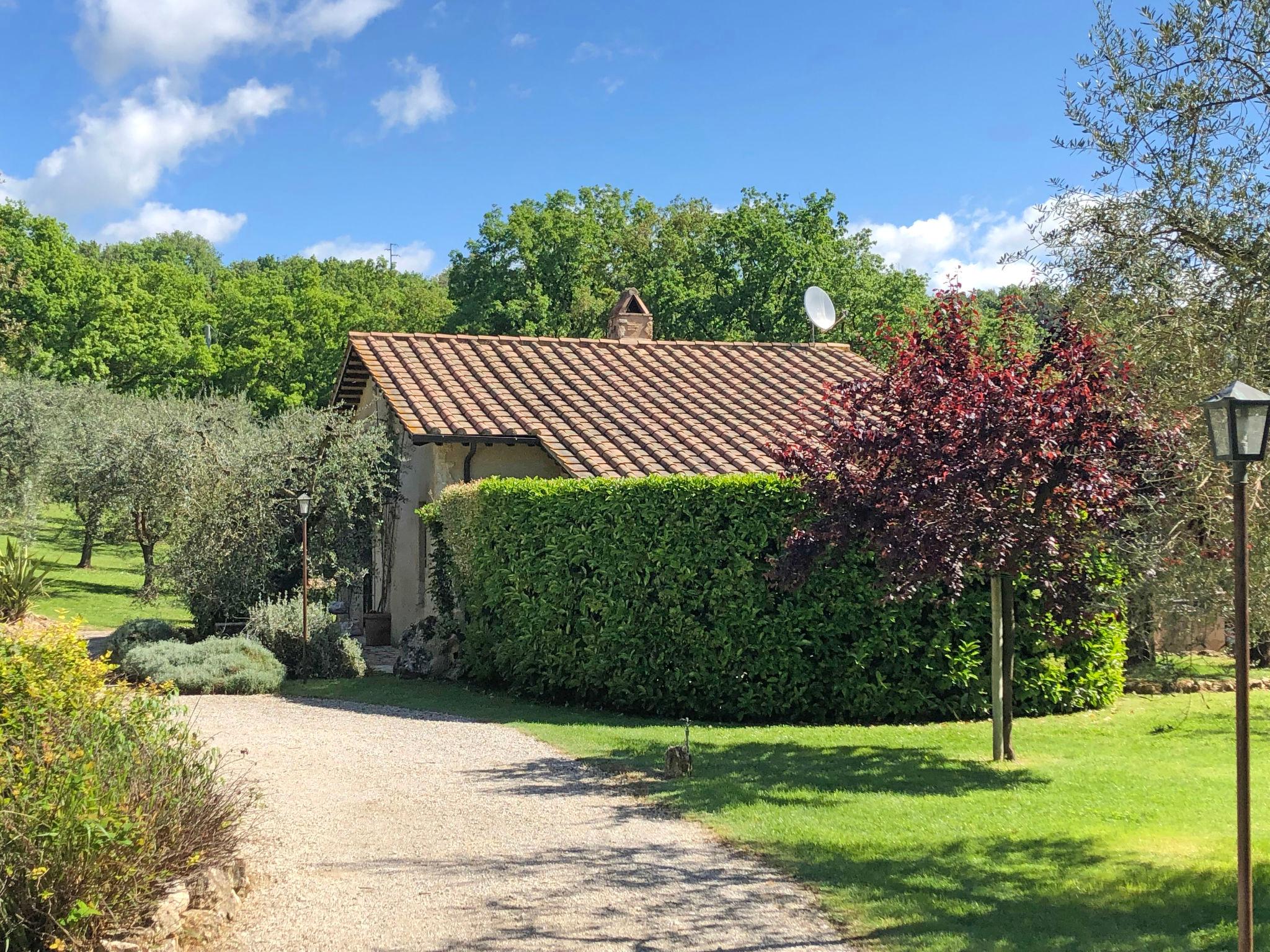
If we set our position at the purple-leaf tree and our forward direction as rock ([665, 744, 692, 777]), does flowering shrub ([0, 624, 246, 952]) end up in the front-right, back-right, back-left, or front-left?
front-left

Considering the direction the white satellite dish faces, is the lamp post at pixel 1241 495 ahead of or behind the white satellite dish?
ahead

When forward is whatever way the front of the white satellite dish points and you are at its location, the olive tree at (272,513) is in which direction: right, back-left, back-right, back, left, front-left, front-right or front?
right

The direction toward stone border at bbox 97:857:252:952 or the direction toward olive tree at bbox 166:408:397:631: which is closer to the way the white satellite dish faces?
the stone border

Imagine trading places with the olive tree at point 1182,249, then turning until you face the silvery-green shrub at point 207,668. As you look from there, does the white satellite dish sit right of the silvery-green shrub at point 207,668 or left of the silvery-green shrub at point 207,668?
right

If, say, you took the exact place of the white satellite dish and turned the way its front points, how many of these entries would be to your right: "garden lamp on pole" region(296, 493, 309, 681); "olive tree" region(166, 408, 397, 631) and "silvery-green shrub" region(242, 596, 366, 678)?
3

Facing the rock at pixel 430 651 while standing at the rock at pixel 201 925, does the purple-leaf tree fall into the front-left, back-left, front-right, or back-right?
front-right

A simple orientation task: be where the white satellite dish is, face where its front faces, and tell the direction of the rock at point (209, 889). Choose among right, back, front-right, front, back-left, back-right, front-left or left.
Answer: front-right

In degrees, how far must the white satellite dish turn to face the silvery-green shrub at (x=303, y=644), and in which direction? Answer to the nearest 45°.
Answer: approximately 90° to its right

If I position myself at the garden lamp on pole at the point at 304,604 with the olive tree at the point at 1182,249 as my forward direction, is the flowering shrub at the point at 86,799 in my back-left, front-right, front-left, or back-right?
front-right
